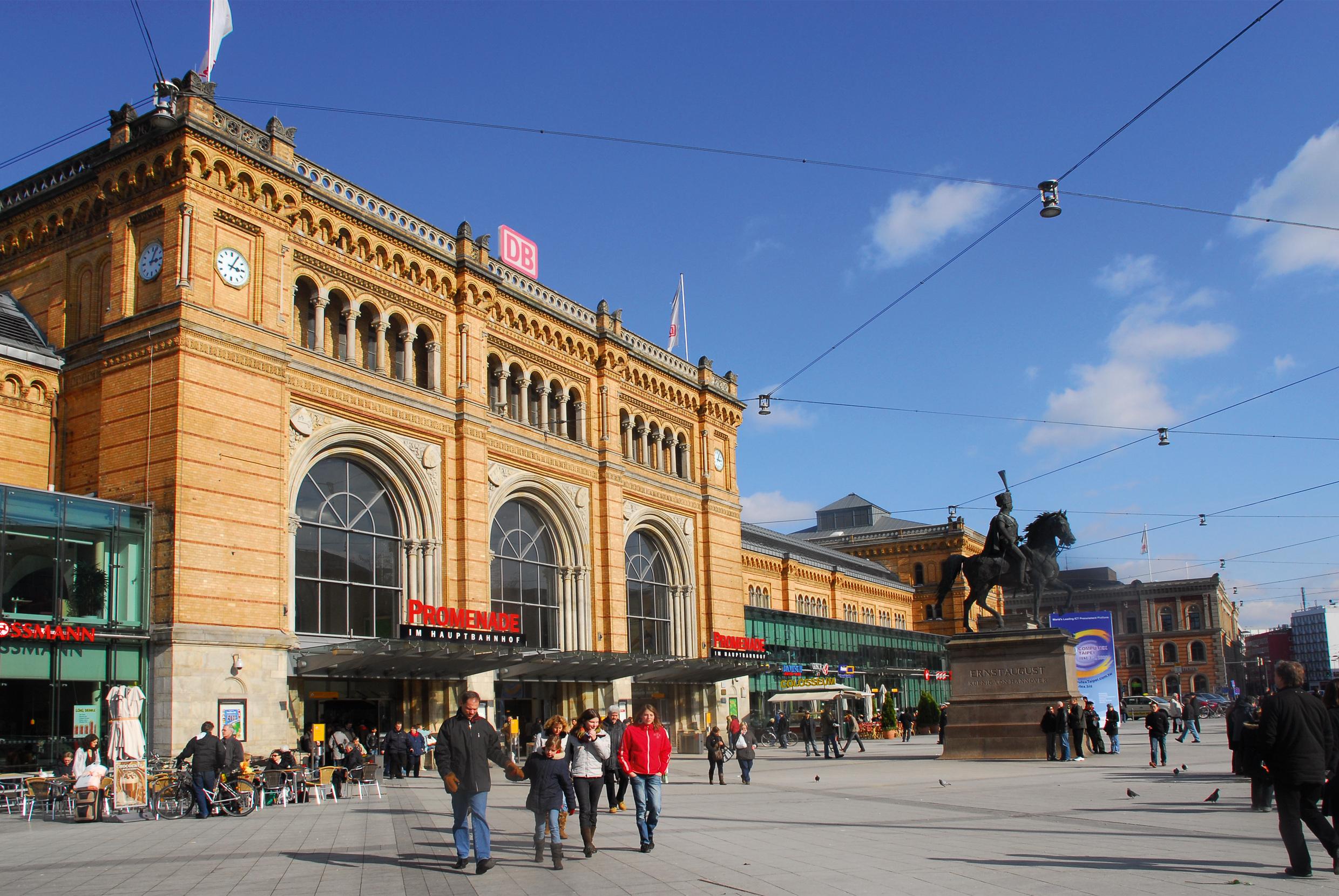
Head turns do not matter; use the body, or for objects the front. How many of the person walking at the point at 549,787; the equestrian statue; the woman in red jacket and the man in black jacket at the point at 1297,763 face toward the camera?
2

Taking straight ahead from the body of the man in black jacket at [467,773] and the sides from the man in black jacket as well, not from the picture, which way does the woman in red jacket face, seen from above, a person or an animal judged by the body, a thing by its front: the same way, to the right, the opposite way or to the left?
the same way

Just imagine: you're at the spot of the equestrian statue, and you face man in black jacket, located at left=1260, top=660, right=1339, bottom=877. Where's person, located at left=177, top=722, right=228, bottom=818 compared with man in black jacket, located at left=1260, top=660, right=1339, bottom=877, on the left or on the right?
right

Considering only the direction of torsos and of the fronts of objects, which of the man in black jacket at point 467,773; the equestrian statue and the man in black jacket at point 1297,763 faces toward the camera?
the man in black jacket at point 467,773

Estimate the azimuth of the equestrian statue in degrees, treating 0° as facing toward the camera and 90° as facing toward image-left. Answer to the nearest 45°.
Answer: approximately 270°

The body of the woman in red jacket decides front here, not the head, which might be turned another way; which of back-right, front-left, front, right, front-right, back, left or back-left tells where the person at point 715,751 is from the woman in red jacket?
back

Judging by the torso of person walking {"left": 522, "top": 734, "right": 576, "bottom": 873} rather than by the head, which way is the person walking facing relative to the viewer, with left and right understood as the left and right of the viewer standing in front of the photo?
facing the viewer

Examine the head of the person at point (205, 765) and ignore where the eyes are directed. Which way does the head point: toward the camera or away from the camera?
away from the camera

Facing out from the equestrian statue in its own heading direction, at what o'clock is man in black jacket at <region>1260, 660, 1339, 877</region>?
The man in black jacket is roughly at 3 o'clock from the equestrian statue.

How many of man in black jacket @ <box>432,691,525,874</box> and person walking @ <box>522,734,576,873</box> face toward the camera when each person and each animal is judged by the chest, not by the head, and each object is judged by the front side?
2

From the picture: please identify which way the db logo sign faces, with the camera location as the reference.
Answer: facing the viewer and to the right of the viewer

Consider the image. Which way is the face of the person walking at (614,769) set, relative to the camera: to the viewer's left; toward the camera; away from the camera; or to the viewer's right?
toward the camera
